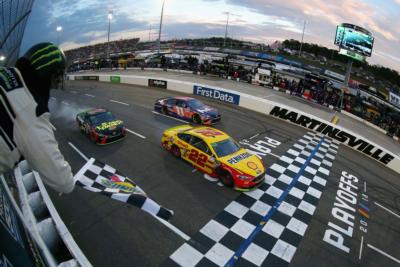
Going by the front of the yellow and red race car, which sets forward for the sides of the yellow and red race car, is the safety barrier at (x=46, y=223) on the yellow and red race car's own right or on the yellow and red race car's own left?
on the yellow and red race car's own right

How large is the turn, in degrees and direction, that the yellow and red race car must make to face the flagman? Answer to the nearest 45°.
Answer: approximately 45° to its right

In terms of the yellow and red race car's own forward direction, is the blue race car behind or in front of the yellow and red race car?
behind

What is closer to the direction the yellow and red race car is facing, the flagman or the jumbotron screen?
the flagman
